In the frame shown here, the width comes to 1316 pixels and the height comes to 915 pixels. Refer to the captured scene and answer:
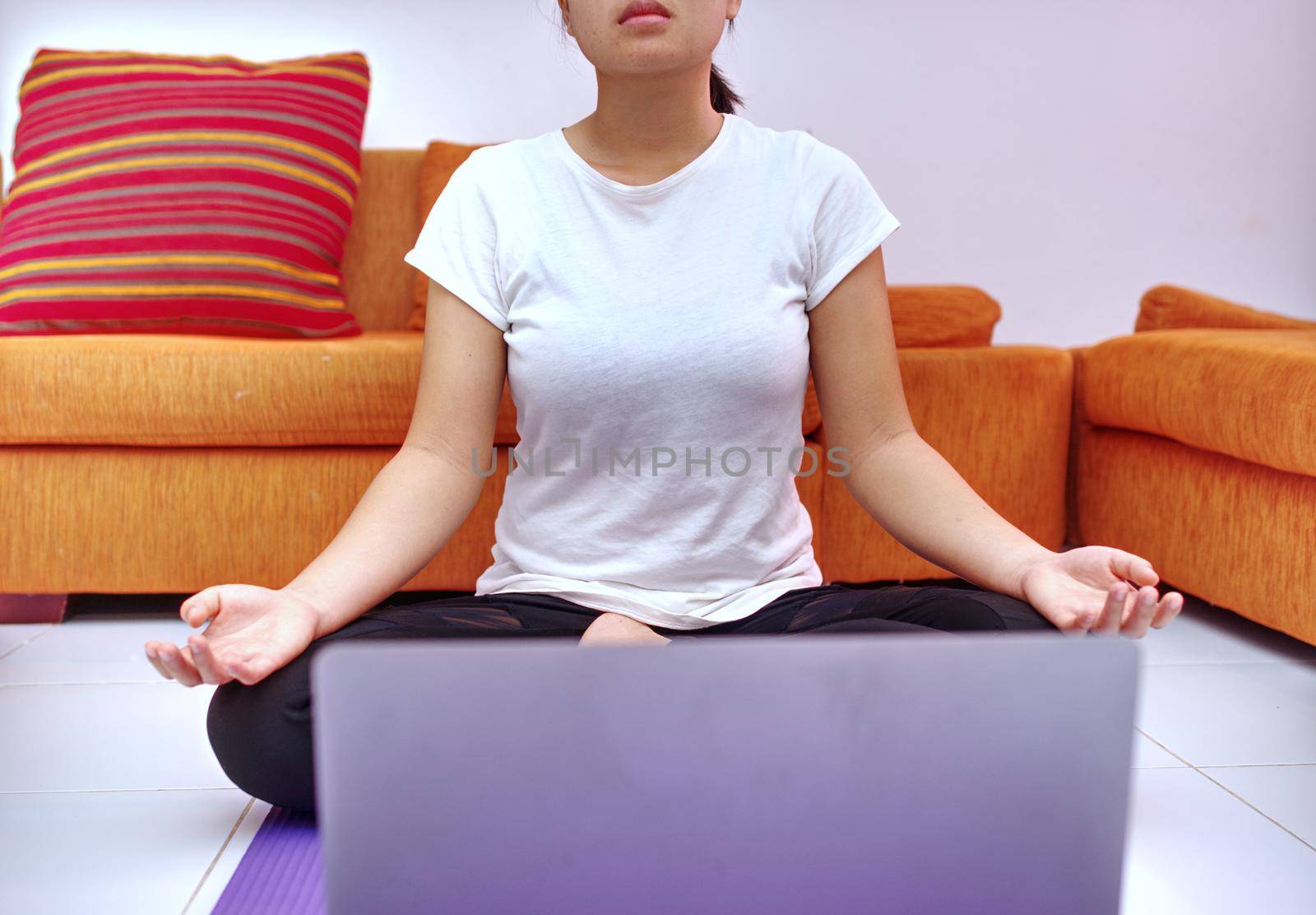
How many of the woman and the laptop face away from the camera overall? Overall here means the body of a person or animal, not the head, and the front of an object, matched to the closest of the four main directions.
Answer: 1

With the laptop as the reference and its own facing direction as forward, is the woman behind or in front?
in front

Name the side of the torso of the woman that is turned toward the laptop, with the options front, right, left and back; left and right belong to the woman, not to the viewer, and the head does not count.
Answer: front

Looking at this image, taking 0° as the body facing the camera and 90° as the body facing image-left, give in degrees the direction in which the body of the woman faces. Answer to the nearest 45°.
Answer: approximately 0°

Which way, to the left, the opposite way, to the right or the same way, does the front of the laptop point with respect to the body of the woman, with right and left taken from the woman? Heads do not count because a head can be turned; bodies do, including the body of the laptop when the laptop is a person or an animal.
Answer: the opposite way

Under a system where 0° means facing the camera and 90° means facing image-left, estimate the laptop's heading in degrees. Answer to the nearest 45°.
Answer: approximately 180°

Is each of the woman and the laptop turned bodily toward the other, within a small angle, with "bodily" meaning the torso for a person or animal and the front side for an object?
yes

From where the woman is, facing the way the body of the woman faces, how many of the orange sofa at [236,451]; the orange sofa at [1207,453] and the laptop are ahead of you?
1

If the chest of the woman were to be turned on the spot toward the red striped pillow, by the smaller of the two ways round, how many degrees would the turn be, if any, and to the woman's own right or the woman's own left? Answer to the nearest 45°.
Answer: approximately 135° to the woman's own right

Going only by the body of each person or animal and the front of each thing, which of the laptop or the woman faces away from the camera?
the laptop

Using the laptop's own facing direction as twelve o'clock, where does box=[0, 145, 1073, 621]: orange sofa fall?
The orange sofa is roughly at 11 o'clock from the laptop.
